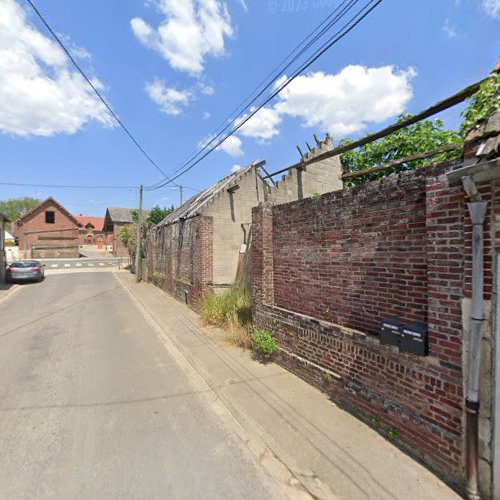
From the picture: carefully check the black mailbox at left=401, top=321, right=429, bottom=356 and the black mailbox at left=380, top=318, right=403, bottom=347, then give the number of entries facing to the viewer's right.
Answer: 0

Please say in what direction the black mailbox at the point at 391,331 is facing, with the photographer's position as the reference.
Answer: facing the viewer and to the left of the viewer

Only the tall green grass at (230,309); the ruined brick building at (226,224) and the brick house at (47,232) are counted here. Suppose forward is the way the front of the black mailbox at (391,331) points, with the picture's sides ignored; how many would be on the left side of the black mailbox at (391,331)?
0

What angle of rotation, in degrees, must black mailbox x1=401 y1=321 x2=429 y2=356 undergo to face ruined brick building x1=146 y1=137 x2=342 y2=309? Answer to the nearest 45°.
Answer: approximately 90° to its right

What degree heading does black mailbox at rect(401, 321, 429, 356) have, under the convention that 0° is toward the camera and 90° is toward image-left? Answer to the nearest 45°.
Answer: approximately 45°

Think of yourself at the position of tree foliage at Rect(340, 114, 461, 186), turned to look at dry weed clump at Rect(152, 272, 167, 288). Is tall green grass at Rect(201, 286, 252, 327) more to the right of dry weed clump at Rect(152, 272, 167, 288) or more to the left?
left

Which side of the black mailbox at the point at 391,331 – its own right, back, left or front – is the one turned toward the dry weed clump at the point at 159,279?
right

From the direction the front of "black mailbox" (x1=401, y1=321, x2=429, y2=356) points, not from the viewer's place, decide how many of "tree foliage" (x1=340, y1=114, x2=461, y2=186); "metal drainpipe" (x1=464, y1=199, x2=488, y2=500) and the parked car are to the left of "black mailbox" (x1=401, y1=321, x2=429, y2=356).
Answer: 1

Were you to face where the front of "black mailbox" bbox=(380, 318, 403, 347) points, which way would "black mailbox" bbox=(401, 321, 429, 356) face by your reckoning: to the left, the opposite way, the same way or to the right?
the same way

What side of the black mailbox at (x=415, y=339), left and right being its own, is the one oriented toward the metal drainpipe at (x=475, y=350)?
left

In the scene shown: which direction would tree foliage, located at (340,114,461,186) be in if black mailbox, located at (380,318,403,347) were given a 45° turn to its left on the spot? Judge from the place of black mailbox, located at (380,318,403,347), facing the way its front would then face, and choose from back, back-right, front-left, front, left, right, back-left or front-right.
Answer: back
